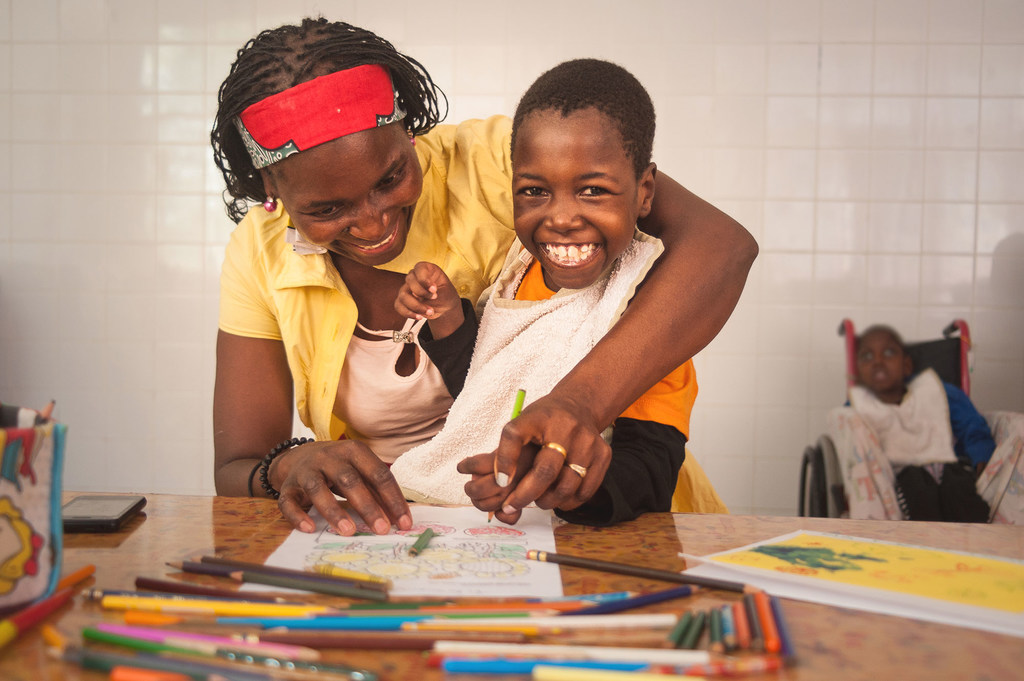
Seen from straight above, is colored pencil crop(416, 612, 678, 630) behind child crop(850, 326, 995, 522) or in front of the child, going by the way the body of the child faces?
in front

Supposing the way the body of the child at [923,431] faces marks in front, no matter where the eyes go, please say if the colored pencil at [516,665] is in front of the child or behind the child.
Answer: in front

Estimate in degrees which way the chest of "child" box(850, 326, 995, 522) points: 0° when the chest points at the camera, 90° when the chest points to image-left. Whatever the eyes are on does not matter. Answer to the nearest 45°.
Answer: approximately 0°

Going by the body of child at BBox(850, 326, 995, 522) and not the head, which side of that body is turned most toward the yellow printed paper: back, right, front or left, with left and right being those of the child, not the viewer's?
front

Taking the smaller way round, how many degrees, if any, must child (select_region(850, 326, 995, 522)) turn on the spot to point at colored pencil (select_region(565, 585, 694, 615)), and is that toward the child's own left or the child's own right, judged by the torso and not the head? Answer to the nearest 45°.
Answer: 0° — they already face it

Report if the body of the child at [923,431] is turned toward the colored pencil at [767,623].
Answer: yes

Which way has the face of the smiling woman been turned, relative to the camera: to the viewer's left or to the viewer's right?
to the viewer's right

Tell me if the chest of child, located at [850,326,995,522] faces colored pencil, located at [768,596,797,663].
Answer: yes

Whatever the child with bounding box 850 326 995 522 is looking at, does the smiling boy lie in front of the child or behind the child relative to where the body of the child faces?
in front

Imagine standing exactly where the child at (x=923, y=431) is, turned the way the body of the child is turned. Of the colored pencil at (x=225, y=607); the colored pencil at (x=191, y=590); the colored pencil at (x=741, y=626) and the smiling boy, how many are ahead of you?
4

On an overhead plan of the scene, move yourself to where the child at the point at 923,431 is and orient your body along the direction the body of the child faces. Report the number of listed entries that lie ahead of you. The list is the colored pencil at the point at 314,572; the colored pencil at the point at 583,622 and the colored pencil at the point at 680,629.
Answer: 3
